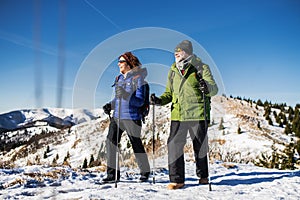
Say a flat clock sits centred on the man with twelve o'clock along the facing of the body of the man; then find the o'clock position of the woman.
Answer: The woman is roughly at 2 o'clock from the man.

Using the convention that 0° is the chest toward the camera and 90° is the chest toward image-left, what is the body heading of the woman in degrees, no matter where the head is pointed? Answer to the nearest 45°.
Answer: approximately 45°

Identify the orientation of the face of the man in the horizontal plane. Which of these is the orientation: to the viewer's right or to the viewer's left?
to the viewer's left

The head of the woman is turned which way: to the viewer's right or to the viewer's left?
to the viewer's left

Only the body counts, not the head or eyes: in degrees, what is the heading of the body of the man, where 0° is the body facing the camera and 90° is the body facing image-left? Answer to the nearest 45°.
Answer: approximately 45°

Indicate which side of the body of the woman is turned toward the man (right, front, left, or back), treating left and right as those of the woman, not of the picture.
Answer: left
